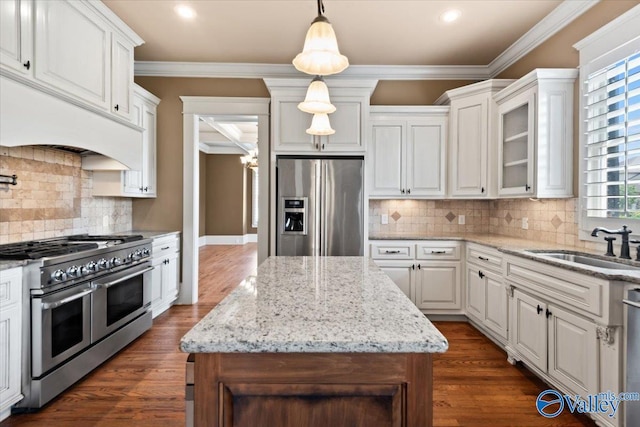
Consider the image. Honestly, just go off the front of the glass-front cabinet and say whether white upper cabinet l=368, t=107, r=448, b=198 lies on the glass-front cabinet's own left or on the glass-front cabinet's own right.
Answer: on the glass-front cabinet's own right

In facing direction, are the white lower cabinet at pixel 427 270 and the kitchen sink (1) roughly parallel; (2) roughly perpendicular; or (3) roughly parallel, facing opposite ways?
roughly perpendicular

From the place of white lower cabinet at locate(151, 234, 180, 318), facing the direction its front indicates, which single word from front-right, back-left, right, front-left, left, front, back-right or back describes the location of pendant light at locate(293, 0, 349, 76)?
front-right

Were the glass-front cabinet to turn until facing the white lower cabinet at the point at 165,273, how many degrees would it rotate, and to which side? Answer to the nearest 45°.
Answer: approximately 45° to its right

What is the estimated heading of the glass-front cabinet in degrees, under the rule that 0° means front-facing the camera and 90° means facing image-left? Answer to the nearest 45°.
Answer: approximately 45°

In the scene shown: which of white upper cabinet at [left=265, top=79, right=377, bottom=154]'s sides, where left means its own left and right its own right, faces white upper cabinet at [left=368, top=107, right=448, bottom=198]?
left

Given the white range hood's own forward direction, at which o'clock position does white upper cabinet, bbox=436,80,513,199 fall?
The white upper cabinet is roughly at 11 o'clock from the white range hood.

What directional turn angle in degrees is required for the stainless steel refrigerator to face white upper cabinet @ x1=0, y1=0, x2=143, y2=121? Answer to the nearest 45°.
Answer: approximately 45° to its right

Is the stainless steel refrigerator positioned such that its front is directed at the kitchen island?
yes

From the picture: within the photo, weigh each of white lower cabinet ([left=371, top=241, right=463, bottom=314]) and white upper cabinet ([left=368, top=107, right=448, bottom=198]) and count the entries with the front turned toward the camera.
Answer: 2

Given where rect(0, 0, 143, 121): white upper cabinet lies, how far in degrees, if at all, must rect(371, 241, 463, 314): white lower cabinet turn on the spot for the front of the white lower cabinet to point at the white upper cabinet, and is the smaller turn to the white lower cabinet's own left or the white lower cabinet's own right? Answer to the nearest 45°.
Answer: approximately 45° to the white lower cabinet's own right

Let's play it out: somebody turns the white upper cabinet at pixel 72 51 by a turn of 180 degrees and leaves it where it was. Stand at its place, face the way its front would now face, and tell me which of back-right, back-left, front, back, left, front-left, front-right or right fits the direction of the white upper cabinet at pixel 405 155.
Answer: back-right

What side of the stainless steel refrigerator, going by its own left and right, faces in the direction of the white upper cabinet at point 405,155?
left

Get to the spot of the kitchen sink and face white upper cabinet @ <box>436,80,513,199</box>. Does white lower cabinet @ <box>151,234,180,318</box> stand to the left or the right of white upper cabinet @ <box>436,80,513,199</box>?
left

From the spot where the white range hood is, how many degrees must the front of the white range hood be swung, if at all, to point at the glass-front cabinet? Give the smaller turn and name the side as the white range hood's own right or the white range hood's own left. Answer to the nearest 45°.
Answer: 0° — it already faces it
